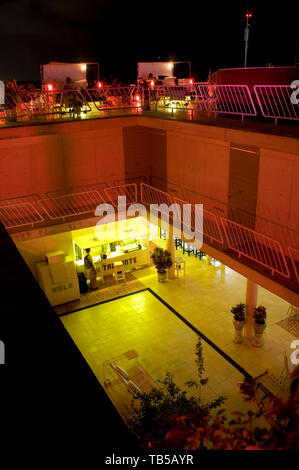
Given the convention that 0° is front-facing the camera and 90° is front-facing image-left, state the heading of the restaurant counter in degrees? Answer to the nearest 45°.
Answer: approximately 315°

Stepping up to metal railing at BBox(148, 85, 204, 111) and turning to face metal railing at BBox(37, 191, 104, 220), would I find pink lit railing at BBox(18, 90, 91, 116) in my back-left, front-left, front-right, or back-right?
front-right

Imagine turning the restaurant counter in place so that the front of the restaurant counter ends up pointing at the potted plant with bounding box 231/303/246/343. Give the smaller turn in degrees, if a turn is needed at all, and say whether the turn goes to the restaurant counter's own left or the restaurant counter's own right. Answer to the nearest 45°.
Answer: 0° — it already faces it

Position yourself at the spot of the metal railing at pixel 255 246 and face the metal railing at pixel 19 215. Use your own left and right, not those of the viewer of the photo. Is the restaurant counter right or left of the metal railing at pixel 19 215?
right

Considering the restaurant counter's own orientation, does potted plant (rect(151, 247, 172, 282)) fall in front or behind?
in front

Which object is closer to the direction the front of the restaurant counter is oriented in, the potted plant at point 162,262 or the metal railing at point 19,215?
the potted plant

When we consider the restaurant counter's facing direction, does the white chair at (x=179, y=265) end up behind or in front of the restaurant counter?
in front
